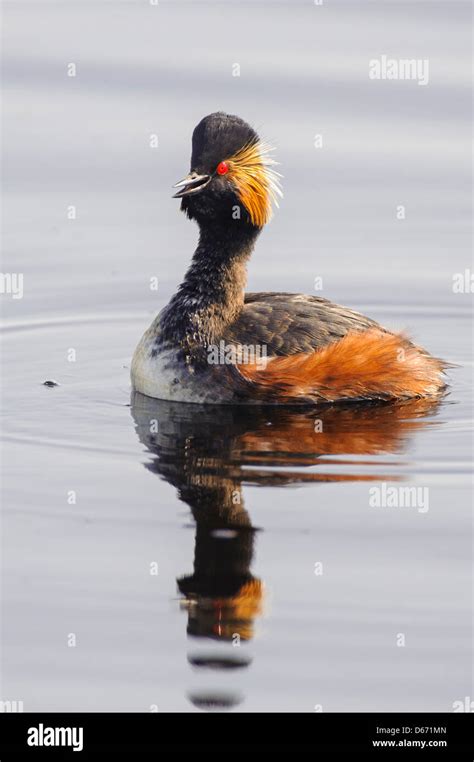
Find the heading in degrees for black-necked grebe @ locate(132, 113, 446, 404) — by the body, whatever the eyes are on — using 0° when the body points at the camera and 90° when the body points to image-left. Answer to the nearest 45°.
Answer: approximately 45°
